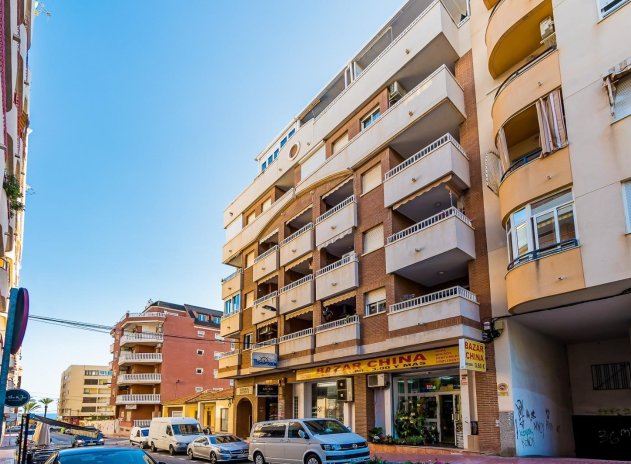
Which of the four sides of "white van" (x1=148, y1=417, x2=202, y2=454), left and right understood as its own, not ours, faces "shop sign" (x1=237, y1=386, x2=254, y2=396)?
left

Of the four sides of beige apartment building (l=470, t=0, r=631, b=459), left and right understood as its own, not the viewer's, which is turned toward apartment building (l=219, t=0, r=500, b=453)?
right

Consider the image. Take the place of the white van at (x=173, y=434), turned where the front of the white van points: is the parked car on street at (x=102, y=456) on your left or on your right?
on your right

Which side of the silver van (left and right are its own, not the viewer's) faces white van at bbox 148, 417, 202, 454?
back

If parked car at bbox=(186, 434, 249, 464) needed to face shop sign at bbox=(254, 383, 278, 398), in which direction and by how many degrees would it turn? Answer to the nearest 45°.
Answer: approximately 135° to its left

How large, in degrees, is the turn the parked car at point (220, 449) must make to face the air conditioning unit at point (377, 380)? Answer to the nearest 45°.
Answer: approximately 45° to its left
